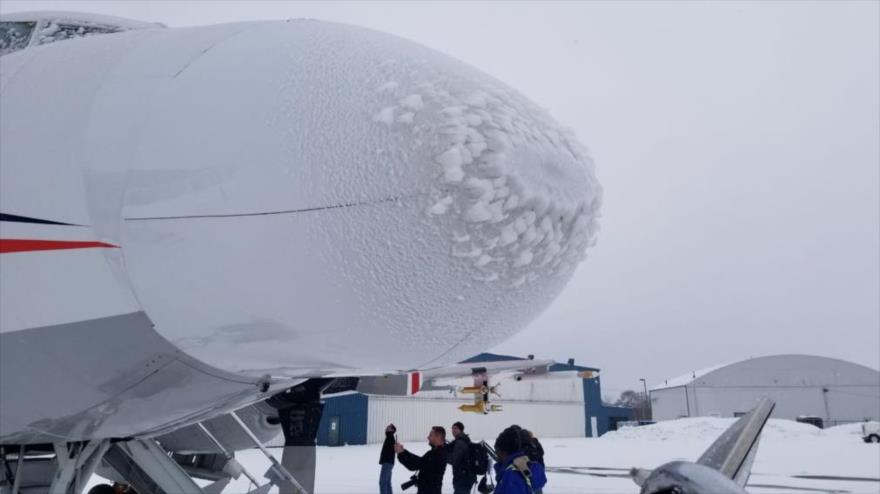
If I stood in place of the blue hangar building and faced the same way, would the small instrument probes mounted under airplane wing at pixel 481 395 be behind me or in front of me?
in front

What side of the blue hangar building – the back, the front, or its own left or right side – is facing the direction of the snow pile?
left

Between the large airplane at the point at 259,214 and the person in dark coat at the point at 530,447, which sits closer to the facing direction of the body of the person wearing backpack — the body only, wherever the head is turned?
the large airplane

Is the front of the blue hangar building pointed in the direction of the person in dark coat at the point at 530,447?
yes

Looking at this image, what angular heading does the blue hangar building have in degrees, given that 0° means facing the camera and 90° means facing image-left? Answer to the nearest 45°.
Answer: approximately 0°

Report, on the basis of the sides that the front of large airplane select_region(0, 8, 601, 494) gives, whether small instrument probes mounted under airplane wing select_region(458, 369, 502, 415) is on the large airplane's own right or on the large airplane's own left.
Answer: on the large airplane's own left

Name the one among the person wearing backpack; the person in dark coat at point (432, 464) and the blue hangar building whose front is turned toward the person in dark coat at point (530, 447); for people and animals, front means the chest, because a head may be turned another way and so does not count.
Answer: the blue hangar building

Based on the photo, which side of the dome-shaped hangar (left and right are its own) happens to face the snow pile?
front

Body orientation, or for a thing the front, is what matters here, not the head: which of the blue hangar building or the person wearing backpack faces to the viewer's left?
the person wearing backpack

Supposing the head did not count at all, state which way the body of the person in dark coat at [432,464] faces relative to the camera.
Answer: to the viewer's left

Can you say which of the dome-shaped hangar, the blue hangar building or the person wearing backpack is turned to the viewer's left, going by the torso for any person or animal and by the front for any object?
the person wearing backpack

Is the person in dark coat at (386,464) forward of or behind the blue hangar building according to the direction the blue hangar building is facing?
forward

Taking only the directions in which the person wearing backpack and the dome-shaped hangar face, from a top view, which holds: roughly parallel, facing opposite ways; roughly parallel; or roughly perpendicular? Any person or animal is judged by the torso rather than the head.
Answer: roughly perpendicular

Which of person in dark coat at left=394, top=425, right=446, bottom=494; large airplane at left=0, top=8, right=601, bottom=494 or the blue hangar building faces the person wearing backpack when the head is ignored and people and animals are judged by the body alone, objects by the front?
the blue hangar building

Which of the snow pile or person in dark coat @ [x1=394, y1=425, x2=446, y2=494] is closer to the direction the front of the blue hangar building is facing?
the person in dark coat

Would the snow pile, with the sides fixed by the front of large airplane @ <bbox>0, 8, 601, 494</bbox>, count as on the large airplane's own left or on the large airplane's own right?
on the large airplane's own left

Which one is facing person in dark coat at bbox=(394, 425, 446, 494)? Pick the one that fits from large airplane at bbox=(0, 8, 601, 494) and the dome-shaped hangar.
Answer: the dome-shaped hangar
